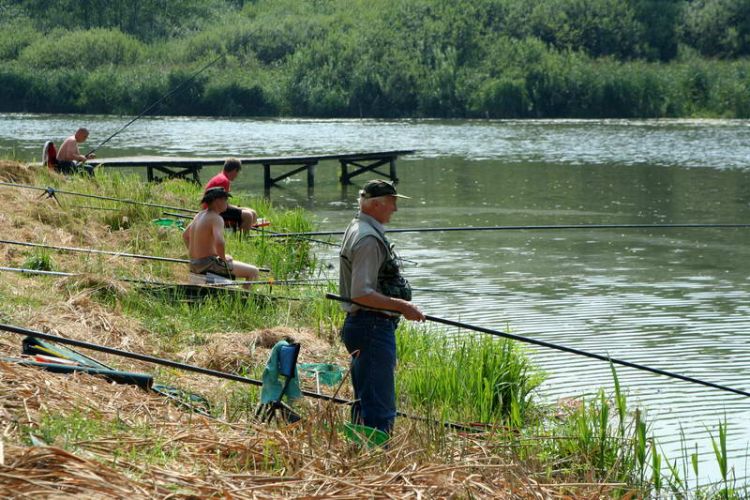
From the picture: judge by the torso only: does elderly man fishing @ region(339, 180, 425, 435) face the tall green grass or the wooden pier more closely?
the tall green grass

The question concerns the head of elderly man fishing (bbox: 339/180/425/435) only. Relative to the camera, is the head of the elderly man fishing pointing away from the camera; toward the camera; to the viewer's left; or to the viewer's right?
to the viewer's right

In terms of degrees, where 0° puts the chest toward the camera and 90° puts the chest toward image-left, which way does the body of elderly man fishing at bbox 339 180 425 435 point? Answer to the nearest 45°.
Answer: approximately 270°

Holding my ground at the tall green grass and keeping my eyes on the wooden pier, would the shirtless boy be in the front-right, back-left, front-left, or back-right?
front-left

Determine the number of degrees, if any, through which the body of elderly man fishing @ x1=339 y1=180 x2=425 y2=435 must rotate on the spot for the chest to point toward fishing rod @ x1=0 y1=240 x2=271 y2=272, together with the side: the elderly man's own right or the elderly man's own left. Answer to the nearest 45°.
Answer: approximately 135° to the elderly man's own left

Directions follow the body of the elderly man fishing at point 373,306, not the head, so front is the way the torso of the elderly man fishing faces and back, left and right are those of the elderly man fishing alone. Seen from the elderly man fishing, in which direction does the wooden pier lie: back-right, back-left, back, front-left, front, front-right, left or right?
left

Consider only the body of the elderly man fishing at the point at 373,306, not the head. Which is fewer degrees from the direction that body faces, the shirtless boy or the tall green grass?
the tall green grass

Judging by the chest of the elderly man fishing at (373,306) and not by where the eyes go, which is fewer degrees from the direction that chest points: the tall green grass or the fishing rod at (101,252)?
the tall green grass

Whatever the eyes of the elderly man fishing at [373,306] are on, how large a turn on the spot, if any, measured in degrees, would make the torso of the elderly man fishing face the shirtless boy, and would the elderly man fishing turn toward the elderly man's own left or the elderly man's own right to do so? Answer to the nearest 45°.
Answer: approximately 90° to the elderly man's own left
